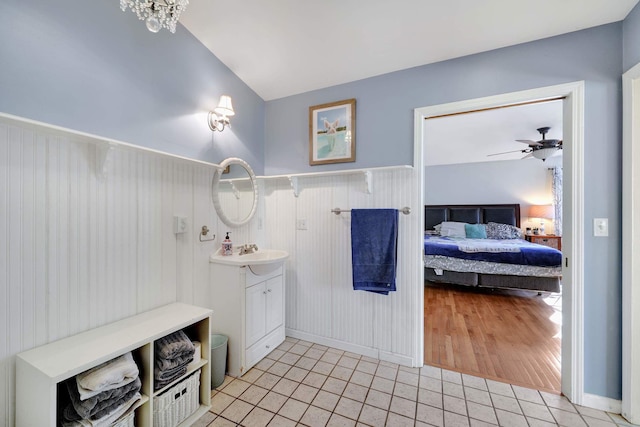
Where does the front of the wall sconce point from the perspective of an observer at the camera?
facing the viewer and to the right of the viewer

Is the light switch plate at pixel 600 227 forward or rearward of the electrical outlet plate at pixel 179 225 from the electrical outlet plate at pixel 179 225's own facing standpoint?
forward

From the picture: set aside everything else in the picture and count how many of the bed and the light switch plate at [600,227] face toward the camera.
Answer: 2

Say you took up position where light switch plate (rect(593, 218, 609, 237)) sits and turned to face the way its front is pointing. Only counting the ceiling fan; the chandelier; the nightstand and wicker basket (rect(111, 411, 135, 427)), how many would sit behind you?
2

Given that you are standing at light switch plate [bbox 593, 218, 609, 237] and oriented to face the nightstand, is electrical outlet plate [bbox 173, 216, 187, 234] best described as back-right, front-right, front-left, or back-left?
back-left

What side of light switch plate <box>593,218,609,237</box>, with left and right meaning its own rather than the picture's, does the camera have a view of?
front

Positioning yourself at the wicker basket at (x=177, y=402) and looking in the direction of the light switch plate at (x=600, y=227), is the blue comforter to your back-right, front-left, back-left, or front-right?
front-left

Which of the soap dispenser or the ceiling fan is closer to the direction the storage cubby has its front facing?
the ceiling fan

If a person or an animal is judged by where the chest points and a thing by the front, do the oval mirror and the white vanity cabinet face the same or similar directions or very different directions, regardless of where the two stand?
same or similar directions

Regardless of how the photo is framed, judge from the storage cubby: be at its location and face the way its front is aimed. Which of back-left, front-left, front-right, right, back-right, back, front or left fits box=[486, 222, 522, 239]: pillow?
front-left

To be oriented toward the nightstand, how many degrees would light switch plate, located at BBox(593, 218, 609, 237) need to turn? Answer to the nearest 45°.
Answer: approximately 180°
